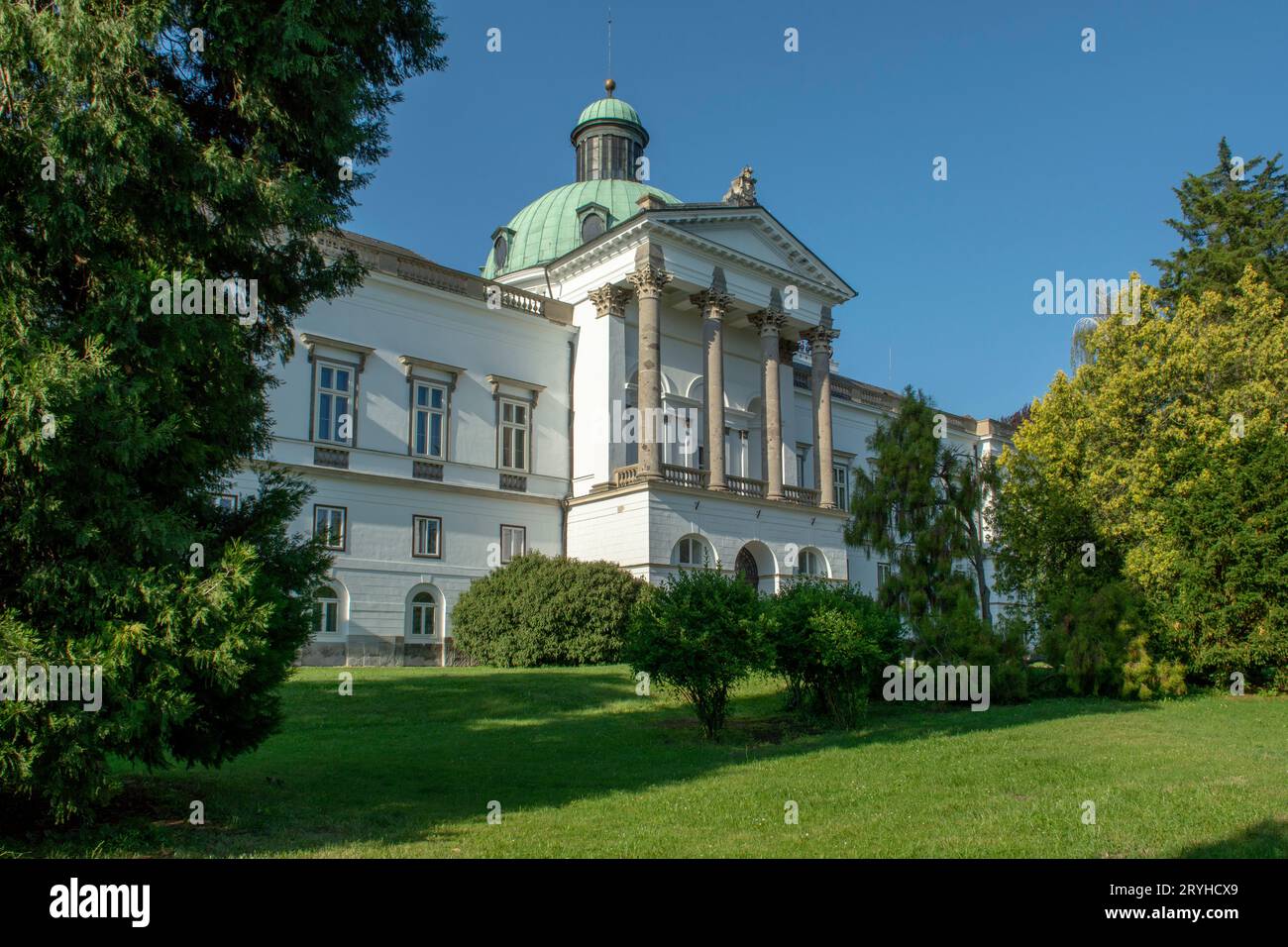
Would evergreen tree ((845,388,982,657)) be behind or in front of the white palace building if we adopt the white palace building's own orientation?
in front

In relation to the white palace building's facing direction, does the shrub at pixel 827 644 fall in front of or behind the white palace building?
in front

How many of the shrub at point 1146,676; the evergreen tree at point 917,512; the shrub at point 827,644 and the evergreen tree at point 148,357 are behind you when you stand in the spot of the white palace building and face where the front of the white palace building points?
0

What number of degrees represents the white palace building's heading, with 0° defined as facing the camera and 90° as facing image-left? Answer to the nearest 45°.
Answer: approximately 315°

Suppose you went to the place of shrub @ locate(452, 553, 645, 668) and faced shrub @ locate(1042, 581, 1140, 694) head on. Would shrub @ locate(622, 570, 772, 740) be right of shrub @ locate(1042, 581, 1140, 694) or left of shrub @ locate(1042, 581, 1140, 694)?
right

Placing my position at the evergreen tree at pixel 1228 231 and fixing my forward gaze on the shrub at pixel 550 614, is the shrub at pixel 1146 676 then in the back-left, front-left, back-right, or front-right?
front-left

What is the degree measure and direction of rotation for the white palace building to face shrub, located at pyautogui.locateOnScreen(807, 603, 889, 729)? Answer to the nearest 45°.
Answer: approximately 45° to its right

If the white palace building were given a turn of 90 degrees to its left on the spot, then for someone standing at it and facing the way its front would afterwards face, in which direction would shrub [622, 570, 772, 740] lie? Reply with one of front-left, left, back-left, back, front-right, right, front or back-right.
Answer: back-right

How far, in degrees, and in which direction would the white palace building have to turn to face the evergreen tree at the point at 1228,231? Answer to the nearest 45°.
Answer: approximately 45° to its left

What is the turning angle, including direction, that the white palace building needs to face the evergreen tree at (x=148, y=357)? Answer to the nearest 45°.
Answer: approximately 45° to its right

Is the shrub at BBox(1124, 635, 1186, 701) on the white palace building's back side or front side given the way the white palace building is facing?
on the front side

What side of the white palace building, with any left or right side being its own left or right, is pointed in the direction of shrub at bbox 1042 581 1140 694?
front
